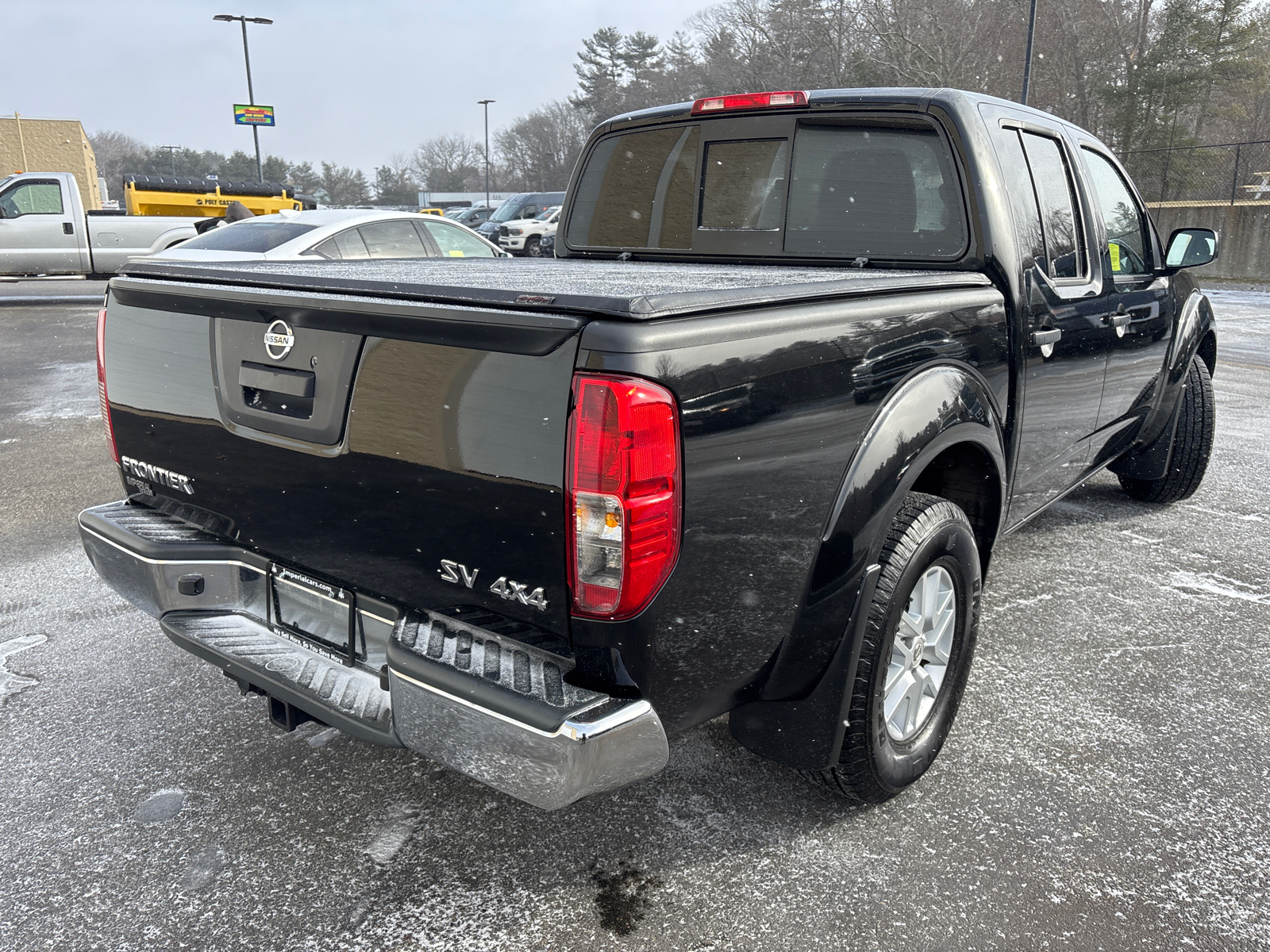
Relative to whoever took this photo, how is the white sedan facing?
facing away from the viewer and to the right of the viewer

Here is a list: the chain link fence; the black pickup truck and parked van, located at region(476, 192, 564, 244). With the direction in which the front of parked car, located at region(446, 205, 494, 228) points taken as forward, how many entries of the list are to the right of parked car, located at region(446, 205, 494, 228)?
0

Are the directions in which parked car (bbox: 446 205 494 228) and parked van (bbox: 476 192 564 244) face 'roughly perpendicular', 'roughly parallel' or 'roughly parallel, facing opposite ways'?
roughly parallel

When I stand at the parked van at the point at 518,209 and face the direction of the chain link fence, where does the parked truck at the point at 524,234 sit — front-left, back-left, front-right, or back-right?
front-right

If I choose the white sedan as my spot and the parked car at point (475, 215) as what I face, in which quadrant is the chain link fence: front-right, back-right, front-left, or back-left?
front-right

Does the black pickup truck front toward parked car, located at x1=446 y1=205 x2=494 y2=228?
no

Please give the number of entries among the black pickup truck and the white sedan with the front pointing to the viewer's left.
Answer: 0

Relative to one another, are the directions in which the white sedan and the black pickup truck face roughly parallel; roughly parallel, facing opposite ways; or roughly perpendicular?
roughly parallel

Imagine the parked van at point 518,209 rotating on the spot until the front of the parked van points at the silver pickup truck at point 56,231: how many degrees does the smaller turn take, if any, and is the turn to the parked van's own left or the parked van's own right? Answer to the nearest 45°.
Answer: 0° — it already faces it

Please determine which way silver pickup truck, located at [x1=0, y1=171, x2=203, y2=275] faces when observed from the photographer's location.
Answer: facing to the left of the viewer

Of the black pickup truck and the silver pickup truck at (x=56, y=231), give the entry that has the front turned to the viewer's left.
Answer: the silver pickup truck

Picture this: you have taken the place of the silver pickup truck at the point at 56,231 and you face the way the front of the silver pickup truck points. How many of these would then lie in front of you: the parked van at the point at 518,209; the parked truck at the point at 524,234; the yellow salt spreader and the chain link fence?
0

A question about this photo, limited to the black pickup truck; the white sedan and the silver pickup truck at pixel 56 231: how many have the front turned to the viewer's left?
1

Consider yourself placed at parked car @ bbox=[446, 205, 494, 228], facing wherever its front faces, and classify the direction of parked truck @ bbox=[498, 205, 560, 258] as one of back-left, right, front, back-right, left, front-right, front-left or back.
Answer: front-left
